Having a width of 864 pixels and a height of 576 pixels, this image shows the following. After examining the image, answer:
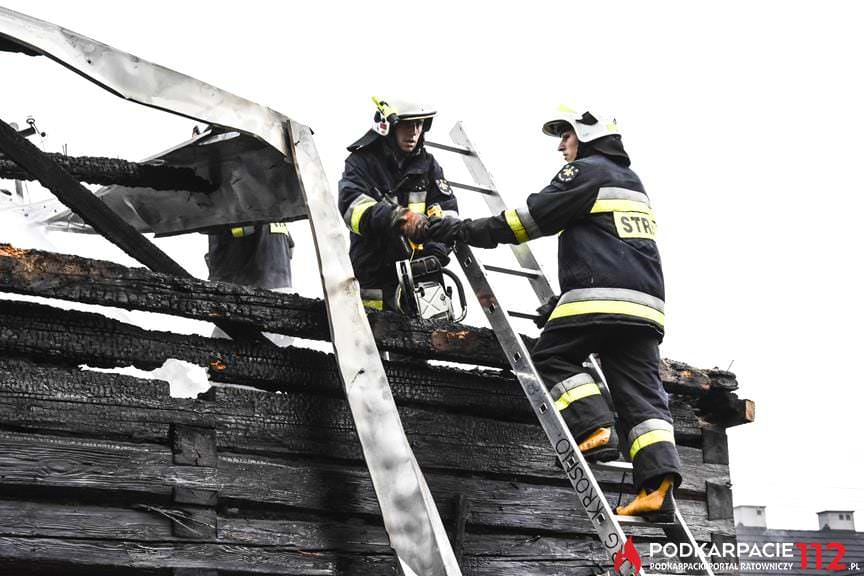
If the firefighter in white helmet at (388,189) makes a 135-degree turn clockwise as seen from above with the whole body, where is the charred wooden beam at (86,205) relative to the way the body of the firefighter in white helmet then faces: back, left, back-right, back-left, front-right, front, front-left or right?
front-left

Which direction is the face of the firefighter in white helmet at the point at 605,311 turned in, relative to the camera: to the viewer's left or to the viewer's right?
to the viewer's left

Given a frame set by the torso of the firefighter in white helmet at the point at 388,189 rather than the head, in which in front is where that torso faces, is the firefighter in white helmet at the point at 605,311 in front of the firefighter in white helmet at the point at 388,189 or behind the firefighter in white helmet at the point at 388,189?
in front

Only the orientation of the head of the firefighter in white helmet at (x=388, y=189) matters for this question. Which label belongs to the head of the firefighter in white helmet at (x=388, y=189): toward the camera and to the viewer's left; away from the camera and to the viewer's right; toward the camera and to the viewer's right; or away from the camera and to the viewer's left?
toward the camera and to the viewer's right

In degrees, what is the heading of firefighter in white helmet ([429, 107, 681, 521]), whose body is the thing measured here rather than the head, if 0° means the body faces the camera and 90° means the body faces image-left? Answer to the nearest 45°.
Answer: approximately 135°

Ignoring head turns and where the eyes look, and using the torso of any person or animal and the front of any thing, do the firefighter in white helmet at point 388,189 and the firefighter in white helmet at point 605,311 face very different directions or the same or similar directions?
very different directions

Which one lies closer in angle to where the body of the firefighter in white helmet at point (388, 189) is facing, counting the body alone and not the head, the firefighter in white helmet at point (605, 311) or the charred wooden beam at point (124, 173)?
the firefighter in white helmet

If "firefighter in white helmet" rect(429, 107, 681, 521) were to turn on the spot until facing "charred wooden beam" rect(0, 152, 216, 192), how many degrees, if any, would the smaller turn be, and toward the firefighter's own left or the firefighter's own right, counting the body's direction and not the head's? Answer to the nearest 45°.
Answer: approximately 45° to the firefighter's own left

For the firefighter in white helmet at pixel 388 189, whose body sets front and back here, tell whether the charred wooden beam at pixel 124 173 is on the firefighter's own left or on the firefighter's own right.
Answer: on the firefighter's own right

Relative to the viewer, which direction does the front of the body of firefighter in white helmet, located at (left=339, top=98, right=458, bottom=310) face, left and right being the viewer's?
facing the viewer and to the right of the viewer
